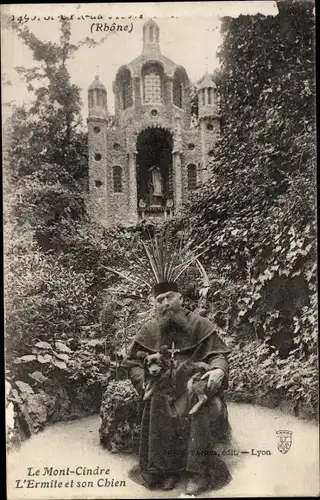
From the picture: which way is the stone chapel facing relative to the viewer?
toward the camera

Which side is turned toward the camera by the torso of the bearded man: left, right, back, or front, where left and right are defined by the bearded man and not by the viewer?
front

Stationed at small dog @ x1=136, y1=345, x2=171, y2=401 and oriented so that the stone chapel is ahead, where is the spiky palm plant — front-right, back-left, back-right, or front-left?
front-right

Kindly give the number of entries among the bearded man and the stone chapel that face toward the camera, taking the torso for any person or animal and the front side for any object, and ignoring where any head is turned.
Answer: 2

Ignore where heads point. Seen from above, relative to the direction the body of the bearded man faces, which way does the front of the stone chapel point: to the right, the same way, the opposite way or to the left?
the same way
